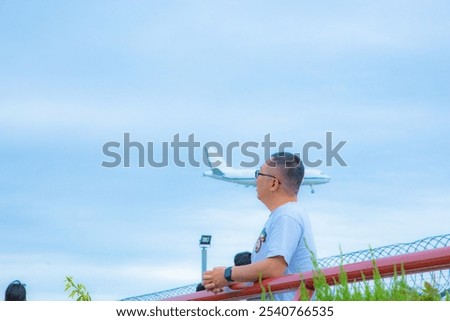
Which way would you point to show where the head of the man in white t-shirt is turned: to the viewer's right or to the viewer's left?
to the viewer's left

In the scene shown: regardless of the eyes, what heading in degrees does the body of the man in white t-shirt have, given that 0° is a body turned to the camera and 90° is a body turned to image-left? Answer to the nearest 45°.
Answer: approximately 90°
